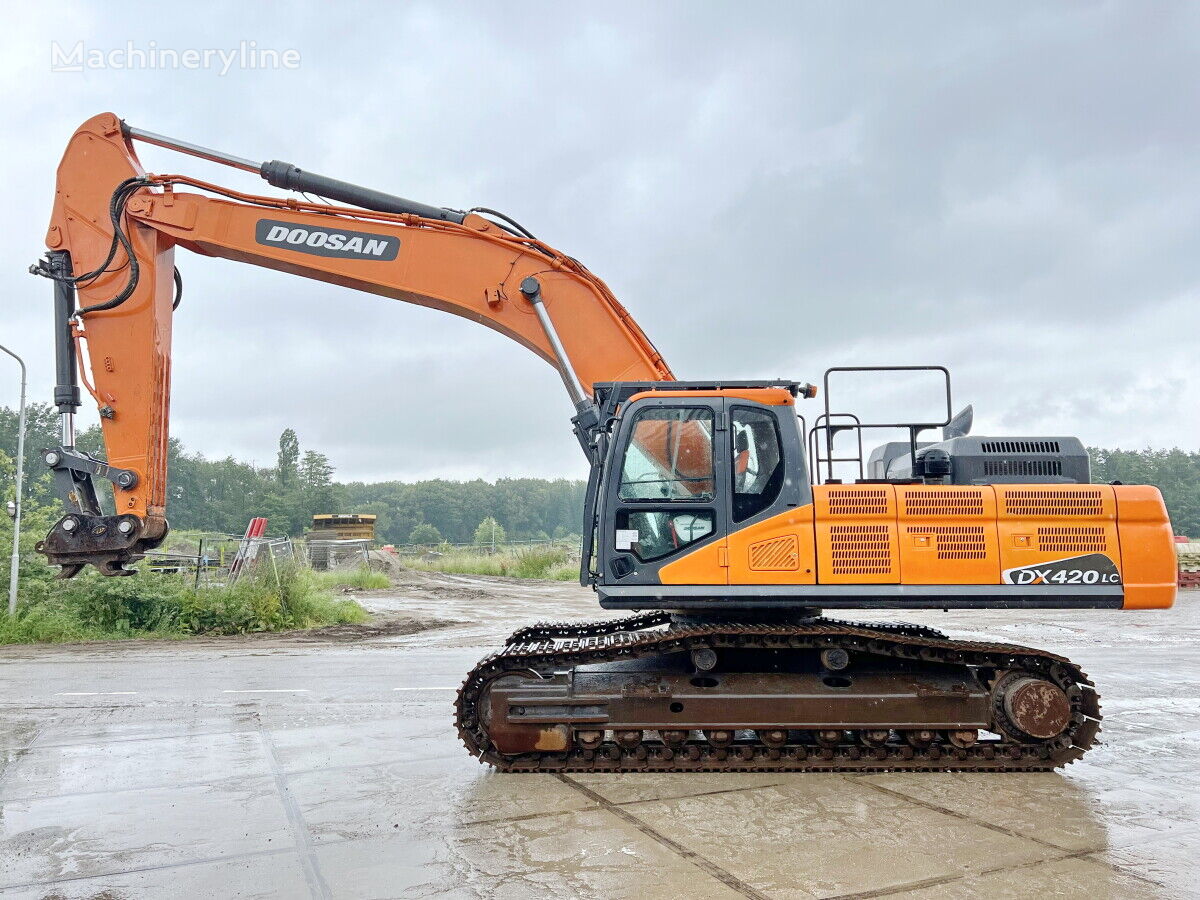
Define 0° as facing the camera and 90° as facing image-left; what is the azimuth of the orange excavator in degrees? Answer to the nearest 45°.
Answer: approximately 90°

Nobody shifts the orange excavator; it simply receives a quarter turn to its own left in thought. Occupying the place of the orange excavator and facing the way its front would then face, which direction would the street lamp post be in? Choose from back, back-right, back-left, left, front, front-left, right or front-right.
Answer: back-right
